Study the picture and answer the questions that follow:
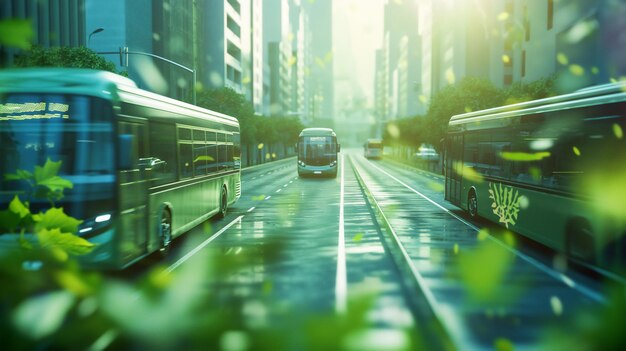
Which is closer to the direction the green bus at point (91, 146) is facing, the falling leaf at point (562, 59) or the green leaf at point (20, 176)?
the green leaf

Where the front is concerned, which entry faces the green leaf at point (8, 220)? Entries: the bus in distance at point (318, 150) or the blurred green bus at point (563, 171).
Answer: the bus in distance

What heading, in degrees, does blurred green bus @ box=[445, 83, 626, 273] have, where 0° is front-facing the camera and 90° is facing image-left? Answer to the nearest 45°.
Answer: approximately 135°

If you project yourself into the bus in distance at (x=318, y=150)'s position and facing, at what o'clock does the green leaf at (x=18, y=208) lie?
The green leaf is roughly at 12 o'clock from the bus in distance.

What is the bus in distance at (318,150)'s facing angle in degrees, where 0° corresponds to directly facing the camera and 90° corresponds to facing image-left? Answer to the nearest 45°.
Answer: approximately 0°

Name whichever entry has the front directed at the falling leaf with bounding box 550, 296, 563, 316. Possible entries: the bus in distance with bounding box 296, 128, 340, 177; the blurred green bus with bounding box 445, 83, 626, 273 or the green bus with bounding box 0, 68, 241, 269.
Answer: the bus in distance

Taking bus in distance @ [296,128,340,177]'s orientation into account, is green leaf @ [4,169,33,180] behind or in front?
in front

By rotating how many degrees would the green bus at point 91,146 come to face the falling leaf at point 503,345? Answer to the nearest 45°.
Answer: approximately 90° to its left

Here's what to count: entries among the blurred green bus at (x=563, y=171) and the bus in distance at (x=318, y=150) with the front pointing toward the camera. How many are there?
1

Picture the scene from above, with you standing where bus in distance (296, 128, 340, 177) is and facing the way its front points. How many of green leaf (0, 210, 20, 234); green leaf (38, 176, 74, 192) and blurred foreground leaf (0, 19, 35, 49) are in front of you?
3

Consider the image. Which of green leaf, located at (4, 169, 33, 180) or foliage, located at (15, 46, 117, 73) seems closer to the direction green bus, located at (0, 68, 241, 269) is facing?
the green leaf

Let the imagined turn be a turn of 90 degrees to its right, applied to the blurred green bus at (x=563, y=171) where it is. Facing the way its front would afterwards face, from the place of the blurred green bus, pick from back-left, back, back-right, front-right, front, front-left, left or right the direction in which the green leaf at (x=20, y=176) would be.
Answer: back
